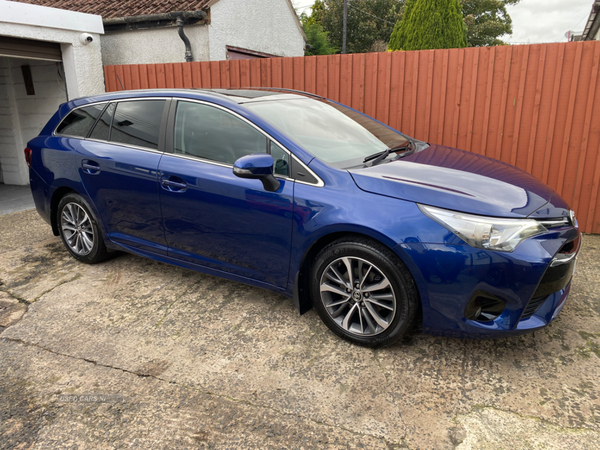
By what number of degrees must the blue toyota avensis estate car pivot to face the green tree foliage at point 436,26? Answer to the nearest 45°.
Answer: approximately 135° to its left

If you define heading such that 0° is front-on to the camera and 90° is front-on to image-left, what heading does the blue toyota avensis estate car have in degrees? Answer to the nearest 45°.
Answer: approximately 315°

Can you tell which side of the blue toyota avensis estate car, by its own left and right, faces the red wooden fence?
left

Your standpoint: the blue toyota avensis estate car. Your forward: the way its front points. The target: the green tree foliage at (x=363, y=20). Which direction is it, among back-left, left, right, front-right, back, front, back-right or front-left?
back-left

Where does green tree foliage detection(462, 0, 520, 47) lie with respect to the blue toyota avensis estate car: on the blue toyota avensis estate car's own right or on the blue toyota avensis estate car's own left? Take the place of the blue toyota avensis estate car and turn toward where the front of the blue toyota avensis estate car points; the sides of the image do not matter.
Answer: on the blue toyota avensis estate car's own left

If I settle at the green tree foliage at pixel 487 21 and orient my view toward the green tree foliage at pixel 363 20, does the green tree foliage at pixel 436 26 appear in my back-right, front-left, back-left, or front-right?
front-left
